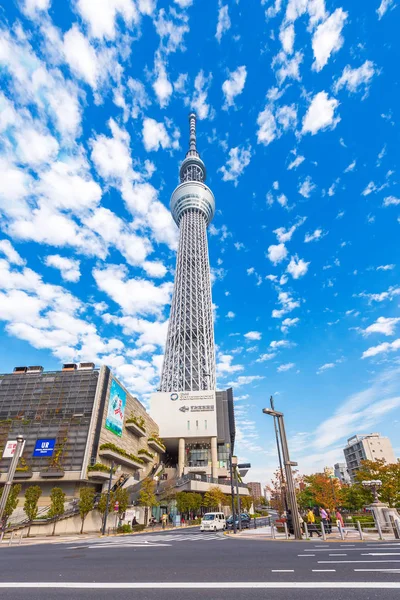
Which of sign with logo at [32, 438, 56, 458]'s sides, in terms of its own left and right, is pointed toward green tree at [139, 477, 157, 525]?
left

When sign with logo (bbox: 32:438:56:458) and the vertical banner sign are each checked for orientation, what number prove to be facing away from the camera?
0

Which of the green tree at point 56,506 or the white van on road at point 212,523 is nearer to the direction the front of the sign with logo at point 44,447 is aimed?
the green tree

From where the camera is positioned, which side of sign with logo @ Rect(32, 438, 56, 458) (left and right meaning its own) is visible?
front

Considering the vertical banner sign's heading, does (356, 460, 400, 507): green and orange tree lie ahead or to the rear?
ahead

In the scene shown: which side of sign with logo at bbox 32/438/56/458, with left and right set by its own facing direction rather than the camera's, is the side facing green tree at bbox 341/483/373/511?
left

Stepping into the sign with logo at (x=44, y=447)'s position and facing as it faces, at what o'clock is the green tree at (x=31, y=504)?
The green tree is roughly at 12 o'clock from the sign with logo.

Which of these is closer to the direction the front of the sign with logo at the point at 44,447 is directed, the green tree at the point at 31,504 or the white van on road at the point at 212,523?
the green tree

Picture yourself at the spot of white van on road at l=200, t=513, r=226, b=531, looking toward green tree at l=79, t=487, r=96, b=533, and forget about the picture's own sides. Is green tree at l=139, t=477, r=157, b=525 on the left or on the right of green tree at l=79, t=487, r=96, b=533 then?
right

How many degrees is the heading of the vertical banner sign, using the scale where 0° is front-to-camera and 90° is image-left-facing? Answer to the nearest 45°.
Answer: approximately 315°
